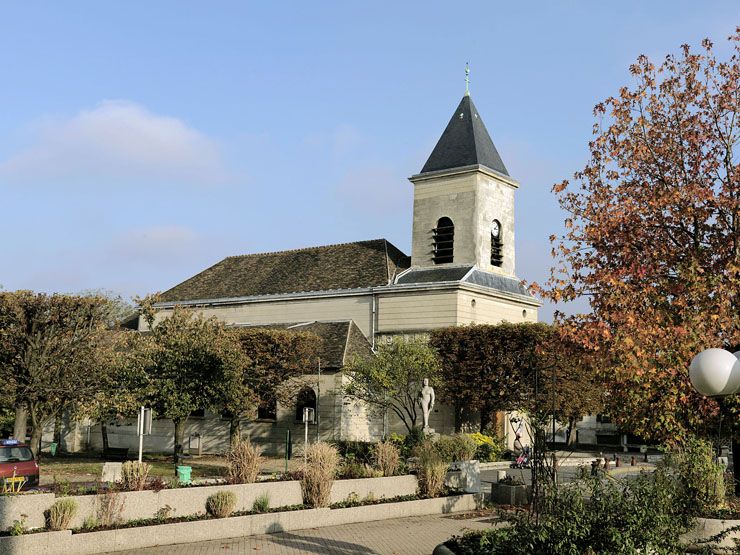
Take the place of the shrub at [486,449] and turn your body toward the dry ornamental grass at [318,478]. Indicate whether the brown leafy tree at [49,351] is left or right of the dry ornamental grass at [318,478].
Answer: right

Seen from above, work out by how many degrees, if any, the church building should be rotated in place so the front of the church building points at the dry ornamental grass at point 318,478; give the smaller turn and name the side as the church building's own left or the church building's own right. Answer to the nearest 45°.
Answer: approximately 45° to the church building's own right

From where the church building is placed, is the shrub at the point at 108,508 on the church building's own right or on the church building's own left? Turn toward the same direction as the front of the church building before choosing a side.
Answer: on the church building's own right

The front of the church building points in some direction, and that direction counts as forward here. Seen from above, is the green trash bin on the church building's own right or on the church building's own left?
on the church building's own right

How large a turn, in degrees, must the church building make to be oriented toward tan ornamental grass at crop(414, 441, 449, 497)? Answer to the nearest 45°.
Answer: approximately 45° to its right

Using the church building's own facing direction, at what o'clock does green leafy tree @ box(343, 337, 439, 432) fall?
The green leafy tree is roughly at 2 o'clock from the church building.

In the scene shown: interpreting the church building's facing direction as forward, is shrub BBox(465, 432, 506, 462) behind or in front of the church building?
in front

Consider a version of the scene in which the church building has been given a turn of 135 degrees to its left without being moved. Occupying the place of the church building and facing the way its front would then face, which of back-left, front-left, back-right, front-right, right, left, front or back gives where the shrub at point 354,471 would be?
back

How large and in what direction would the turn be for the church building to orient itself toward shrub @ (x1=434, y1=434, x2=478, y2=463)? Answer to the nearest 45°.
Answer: approximately 45° to its right

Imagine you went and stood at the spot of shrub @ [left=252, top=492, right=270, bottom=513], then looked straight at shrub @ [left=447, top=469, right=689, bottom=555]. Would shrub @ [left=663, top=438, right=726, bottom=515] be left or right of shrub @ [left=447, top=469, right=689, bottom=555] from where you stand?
left

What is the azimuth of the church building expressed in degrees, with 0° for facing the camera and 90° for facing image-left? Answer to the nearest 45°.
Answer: approximately 315°
